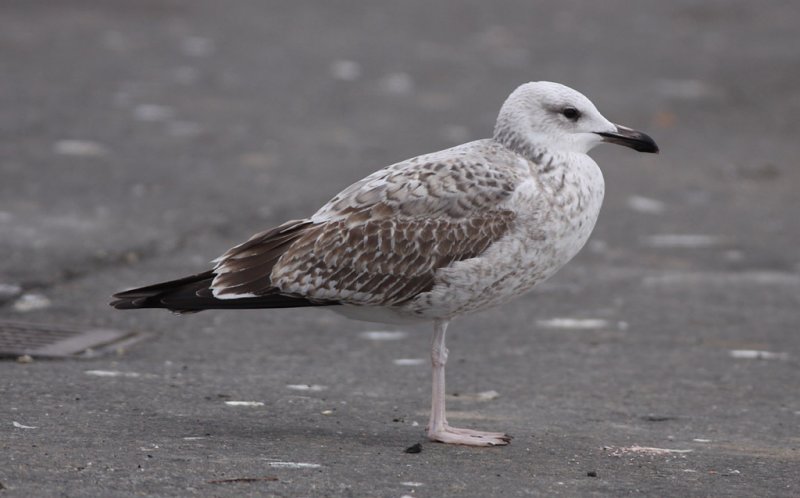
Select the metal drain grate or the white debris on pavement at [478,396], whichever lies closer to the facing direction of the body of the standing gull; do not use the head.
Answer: the white debris on pavement

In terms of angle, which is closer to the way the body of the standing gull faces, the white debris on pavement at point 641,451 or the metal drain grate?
the white debris on pavement

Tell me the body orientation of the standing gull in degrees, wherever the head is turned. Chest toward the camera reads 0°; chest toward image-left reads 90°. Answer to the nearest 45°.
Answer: approximately 270°

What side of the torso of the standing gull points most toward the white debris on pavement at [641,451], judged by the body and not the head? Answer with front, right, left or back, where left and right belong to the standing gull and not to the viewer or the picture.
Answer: front

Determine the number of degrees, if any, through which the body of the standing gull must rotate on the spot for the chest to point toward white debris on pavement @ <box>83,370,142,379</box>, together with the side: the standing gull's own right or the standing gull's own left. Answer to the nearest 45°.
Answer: approximately 135° to the standing gull's own left

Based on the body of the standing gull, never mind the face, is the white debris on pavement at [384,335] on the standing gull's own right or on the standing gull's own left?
on the standing gull's own left

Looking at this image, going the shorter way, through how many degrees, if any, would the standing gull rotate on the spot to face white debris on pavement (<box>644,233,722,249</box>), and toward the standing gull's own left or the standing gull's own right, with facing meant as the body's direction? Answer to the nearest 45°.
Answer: approximately 45° to the standing gull's own left

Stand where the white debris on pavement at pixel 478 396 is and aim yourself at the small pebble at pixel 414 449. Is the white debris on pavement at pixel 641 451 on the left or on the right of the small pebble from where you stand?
left

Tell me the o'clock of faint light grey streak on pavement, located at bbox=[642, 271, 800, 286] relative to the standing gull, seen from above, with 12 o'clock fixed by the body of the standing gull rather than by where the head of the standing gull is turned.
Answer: The faint light grey streak on pavement is roughly at 10 o'clock from the standing gull.

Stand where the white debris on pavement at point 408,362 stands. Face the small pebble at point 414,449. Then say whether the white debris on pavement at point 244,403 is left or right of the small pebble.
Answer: right
